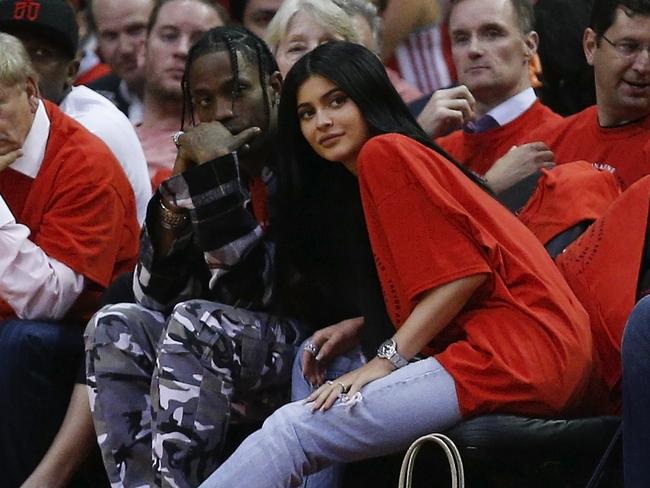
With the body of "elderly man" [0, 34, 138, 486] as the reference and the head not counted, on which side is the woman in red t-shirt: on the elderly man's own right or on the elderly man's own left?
on the elderly man's own left

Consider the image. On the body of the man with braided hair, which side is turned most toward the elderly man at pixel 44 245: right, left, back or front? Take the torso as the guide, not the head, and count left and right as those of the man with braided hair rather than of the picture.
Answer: right

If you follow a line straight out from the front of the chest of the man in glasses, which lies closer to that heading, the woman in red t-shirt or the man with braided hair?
the woman in red t-shirt

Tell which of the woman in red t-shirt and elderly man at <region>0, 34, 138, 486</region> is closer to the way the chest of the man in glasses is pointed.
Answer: the woman in red t-shirt

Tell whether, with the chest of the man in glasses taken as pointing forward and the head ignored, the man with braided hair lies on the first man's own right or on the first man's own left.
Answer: on the first man's own right

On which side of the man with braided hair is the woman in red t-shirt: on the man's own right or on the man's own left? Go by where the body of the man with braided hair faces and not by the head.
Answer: on the man's own left
